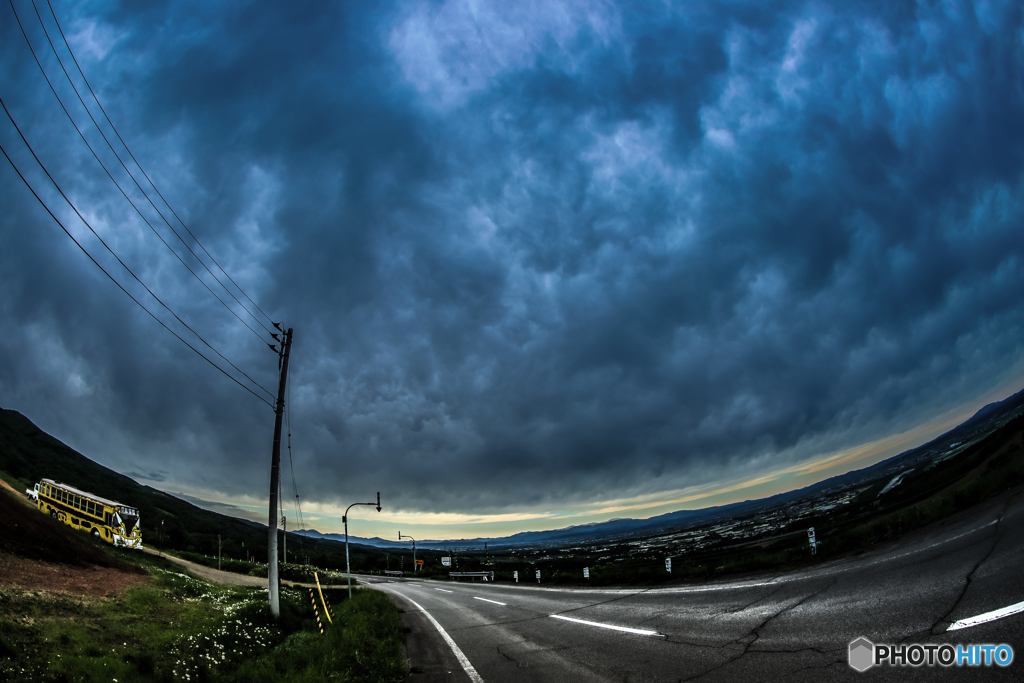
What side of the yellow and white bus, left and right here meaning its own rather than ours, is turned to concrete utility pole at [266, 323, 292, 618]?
front

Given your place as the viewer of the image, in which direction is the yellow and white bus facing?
facing the viewer and to the right of the viewer
